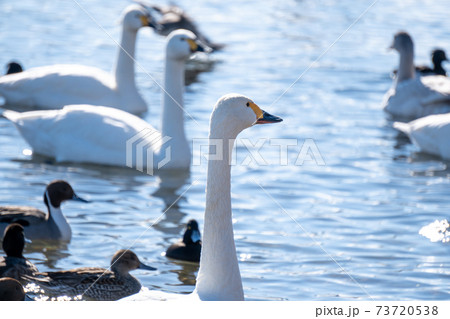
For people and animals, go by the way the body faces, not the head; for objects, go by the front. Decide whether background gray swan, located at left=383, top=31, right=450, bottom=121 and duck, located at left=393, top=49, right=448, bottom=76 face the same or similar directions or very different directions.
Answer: very different directions

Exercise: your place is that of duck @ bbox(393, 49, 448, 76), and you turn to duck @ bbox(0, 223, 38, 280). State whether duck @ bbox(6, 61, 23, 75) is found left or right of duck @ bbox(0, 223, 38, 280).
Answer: right

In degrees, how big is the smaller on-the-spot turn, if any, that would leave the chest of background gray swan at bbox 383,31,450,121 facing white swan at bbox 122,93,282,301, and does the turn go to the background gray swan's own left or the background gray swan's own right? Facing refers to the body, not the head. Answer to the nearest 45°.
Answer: approximately 90° to the background gray swan's own left

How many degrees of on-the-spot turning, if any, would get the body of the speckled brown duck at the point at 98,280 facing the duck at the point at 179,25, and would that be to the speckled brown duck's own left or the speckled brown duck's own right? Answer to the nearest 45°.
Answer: approximately 90° to the speckled brown duck's own left

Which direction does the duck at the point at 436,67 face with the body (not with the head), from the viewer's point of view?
to the viewer's right

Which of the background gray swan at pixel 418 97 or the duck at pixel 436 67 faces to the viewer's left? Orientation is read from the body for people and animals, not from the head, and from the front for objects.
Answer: the background gray swan

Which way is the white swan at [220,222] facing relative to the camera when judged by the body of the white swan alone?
to the viewer's right

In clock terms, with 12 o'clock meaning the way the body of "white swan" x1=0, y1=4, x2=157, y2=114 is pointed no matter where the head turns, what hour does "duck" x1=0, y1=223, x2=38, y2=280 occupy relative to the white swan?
The duck is roughly at 3 o'clock from the white swan.

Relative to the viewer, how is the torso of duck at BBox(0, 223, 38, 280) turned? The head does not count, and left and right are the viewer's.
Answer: facing away from the viewer

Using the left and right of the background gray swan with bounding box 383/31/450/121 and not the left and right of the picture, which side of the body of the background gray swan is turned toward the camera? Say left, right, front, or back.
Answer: left

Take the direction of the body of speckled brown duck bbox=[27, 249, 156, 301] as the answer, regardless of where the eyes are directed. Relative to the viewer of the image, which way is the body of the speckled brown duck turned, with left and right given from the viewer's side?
facing to the right of the viewer

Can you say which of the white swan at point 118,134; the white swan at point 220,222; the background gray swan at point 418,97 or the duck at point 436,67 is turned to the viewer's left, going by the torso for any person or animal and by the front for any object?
the background gray swan

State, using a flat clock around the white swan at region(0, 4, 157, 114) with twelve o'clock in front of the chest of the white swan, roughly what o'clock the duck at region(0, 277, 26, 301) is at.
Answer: The duck is roughly at 3 o'clock from the white swan.

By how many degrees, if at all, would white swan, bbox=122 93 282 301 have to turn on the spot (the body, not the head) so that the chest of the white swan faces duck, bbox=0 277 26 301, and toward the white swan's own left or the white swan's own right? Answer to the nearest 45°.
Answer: approximately 180°

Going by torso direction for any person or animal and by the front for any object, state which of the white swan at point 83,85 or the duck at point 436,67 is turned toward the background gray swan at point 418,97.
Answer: the white swan

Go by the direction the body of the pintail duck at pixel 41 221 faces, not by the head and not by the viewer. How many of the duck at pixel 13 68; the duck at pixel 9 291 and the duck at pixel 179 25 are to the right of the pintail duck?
1

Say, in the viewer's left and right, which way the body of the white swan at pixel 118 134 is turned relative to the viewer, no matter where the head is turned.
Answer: facing to the right of the viewer
